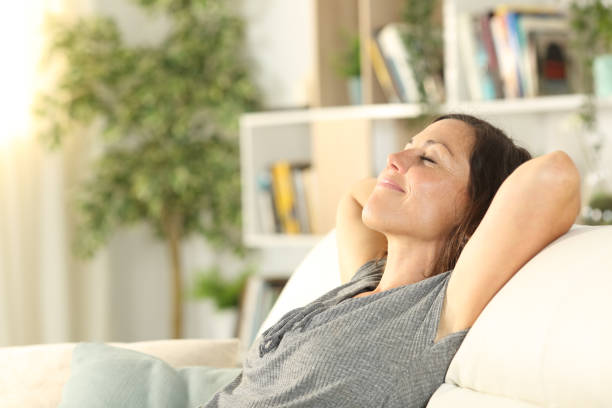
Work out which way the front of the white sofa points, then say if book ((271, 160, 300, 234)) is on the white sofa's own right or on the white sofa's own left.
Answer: on the white sofa's own right

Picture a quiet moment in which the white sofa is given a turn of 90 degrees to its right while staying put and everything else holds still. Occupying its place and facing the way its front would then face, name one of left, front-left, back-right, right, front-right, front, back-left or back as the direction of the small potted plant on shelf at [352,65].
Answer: front-right

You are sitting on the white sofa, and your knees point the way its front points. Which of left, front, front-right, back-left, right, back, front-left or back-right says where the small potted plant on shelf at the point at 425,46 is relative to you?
back-right

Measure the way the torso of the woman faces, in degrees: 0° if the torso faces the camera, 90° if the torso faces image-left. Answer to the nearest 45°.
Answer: approximately 45°

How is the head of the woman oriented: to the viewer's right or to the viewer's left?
to the viewer's left

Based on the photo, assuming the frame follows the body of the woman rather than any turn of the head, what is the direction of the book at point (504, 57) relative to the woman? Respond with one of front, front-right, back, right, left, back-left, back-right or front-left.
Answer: back-right

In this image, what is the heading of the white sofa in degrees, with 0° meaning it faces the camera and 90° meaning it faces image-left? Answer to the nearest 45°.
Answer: approximately 45°
